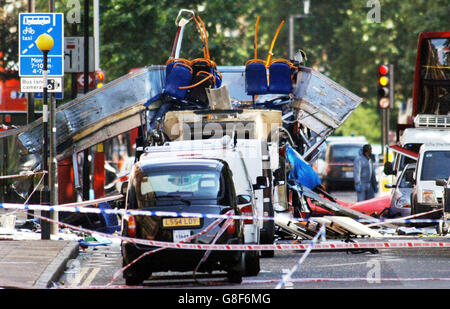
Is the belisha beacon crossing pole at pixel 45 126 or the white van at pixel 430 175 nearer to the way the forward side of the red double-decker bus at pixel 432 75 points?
the white van

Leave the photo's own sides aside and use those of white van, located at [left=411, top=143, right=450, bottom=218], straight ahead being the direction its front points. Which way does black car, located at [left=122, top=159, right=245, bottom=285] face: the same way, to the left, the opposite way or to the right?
the opposite way

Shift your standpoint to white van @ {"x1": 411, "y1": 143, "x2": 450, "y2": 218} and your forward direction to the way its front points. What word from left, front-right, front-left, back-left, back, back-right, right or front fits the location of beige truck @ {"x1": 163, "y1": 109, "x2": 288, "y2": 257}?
front-right

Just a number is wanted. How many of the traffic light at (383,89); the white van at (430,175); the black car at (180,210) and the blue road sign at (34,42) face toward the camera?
3

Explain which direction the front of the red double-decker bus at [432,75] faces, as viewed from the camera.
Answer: facing the viewer

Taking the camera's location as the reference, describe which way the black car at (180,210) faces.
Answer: facing away from the viewer

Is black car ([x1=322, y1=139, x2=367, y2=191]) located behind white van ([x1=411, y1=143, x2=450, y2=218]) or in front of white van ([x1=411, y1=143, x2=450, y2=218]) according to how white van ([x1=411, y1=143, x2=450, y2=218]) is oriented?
behind

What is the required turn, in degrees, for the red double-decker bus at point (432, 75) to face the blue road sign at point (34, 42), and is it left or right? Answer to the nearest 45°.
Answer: approximately 45° to its right

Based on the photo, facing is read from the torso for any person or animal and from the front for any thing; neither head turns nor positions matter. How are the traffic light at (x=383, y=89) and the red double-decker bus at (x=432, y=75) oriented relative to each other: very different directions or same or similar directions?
same or similar directions

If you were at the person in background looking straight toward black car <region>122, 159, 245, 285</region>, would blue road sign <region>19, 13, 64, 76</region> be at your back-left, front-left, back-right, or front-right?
front-right

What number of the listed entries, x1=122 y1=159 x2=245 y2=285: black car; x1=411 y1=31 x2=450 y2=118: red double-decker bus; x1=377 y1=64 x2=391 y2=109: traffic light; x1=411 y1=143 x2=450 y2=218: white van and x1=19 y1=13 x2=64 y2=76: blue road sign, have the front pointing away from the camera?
1

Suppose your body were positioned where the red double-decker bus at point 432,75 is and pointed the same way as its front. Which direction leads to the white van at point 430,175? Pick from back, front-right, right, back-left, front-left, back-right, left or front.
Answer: front

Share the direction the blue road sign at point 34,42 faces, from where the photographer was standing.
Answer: facing the viewer

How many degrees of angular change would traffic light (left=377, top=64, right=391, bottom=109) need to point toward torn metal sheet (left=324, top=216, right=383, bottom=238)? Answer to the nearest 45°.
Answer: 0° — it already faces it

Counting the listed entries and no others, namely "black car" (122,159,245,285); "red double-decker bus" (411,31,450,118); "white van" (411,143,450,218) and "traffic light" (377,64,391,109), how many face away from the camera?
1

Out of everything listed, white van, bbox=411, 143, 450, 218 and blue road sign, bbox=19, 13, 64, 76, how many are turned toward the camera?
2

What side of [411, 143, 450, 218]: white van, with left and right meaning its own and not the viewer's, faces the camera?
front

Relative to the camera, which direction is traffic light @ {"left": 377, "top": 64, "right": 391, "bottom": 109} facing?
toward the camera
